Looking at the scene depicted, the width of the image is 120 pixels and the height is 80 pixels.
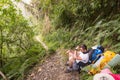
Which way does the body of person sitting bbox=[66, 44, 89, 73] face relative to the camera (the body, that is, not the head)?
to the viewer's left

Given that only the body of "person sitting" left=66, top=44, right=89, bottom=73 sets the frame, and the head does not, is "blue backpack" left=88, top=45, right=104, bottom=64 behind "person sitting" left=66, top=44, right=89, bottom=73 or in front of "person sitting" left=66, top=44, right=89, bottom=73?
behind
